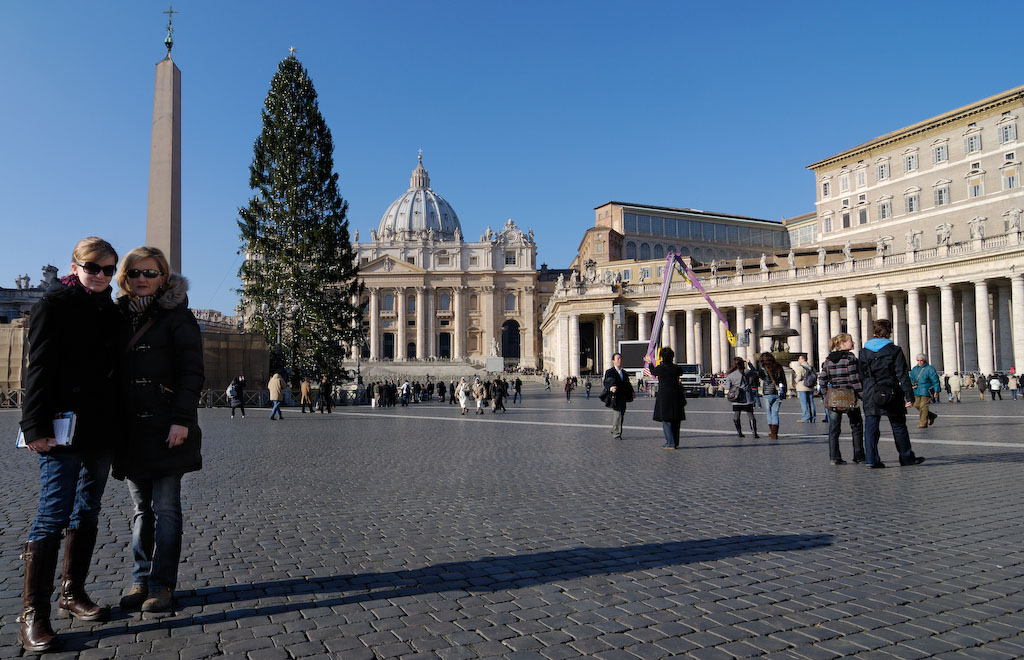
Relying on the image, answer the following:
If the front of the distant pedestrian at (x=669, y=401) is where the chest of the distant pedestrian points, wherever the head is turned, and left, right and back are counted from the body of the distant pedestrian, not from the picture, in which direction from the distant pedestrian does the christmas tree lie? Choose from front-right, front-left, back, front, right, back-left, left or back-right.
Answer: front-left

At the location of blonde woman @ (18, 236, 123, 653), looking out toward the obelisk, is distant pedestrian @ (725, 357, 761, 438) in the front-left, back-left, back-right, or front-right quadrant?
front-right

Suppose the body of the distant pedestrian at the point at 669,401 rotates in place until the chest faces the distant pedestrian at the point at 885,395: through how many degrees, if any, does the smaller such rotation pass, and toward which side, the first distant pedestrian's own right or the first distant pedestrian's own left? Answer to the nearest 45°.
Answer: approximately 135° to the first distant pedestrian's own right

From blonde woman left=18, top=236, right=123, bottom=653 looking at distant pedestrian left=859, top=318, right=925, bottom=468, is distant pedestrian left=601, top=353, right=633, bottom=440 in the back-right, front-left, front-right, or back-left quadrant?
front-left

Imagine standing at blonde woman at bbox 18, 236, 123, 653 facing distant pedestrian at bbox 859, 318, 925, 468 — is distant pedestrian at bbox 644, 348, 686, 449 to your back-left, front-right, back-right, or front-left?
front-left

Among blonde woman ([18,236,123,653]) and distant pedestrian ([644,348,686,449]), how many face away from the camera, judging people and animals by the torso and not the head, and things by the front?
1

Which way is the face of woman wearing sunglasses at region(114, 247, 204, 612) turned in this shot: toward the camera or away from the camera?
toward the camera

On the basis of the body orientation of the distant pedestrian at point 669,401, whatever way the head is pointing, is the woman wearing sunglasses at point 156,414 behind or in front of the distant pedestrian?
behind

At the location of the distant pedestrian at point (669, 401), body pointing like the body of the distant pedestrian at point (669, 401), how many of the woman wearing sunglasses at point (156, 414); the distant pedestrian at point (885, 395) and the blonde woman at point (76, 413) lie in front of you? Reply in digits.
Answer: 0

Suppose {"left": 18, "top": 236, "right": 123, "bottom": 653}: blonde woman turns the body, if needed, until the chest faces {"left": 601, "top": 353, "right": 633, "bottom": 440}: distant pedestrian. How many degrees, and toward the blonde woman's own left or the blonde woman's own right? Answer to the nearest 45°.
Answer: approximately 90° to the blonde woman's own left

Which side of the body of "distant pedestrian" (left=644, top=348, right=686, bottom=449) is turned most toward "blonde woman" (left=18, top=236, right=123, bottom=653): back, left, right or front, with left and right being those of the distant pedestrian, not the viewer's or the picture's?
back

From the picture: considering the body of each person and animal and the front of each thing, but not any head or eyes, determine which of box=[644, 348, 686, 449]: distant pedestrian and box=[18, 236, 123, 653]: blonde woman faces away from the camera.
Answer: the distant pedestrian

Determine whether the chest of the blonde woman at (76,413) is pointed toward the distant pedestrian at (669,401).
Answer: no

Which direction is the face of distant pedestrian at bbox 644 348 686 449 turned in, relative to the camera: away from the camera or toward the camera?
away from the camera

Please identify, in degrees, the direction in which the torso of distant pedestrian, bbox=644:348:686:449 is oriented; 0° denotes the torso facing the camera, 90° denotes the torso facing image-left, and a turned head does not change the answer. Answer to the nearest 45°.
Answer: approximately 180°
